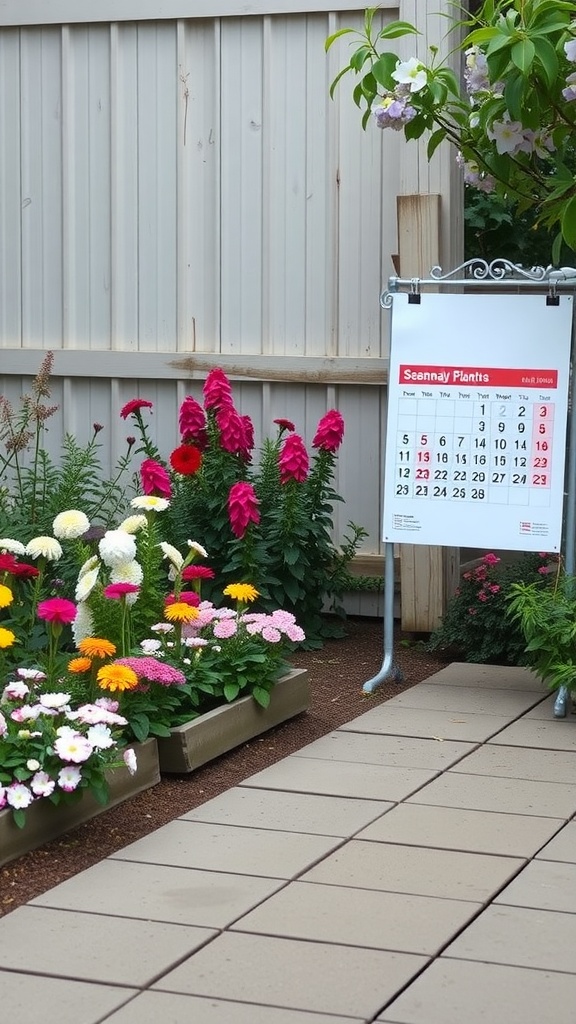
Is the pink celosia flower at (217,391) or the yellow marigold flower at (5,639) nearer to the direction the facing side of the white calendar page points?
the yellow marigold flower

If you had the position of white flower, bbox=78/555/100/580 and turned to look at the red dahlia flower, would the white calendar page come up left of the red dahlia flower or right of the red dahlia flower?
right

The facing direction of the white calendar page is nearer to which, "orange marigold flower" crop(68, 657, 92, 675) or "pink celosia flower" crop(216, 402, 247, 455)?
the orange marigold flower

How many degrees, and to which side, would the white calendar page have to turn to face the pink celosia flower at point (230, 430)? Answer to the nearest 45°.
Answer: approximately 90° to its right

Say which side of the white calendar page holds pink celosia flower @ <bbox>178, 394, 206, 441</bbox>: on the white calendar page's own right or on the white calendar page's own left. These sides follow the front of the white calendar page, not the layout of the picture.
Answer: on the white calendar page's own right

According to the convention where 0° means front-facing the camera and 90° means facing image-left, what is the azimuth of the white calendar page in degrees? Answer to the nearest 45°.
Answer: approximately 0°

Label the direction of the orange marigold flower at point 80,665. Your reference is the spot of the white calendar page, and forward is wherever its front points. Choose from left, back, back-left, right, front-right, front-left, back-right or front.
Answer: front-right
